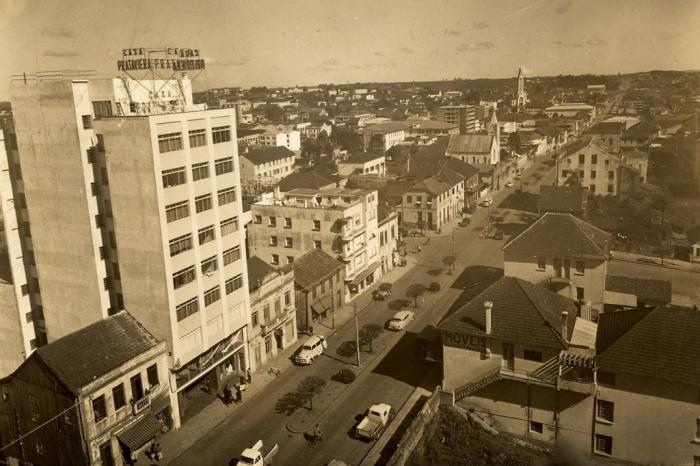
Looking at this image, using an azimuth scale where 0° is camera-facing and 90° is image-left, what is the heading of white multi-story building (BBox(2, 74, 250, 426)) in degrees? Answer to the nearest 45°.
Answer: approximately 315°

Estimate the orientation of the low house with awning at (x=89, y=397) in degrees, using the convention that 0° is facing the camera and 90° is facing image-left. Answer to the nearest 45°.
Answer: approximately 315°

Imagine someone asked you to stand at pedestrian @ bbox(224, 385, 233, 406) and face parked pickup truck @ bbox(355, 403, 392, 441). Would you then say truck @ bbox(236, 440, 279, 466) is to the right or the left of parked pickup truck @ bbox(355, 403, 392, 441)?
right
